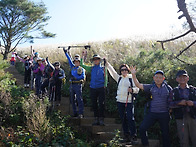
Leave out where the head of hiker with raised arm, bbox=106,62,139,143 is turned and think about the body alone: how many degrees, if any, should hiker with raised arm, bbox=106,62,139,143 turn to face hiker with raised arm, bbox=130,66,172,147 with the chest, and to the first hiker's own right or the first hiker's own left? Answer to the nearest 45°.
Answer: approximately 45° to the first hiker's own left

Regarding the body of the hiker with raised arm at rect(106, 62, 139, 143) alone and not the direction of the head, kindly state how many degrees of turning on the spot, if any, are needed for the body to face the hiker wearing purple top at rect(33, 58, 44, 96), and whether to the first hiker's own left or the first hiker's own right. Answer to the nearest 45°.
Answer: approximately 135° to the first hiker's own right

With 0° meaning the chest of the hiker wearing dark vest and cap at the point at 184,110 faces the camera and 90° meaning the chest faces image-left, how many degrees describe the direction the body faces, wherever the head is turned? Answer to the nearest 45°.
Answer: approximately 0°

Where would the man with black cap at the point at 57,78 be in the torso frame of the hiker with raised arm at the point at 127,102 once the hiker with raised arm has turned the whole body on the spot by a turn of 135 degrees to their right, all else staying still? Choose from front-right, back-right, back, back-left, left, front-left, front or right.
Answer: front

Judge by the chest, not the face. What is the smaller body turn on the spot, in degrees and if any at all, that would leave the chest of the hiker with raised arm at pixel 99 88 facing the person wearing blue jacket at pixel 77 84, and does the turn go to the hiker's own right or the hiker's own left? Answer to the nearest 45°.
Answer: approximately 135° to the hiker's own right

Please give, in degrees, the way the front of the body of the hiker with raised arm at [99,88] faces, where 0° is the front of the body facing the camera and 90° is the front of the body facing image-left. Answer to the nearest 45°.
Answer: approximately 0°

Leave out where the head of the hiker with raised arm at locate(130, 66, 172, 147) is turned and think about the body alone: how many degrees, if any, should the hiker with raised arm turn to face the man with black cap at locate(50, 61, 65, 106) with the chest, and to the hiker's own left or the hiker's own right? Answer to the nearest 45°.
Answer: approximately 135° to the hiker's own right
